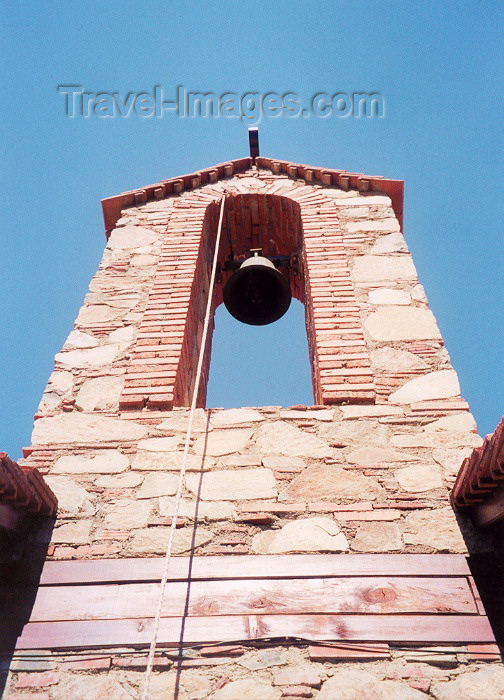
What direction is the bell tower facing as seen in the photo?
toward the camera
